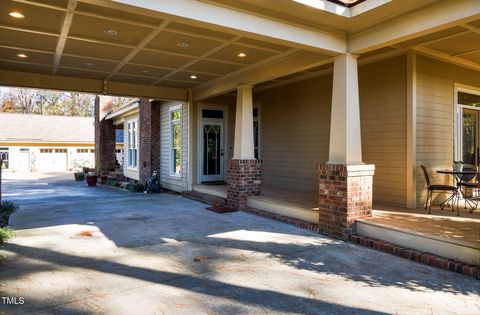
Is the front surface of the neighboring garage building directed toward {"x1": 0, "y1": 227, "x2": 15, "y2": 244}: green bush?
yes

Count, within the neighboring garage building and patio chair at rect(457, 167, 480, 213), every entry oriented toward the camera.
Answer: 1

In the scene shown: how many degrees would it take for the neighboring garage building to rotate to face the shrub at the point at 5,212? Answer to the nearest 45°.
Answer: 0° — it already faces it

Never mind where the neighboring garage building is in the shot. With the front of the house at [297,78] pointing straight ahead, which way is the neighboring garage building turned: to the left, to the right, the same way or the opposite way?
to the left

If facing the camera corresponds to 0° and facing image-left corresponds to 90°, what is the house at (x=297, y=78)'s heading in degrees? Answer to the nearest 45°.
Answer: approximately 45°

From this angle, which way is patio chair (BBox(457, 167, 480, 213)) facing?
to the viewer's left

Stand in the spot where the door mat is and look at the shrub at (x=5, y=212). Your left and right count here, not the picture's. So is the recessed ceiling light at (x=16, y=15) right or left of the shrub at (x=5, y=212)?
left
